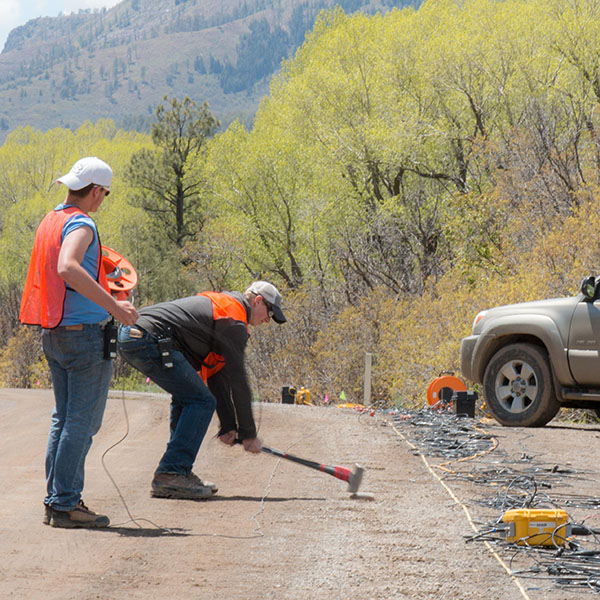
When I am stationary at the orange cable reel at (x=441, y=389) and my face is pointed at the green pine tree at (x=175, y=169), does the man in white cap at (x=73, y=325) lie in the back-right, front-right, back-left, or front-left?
back-left

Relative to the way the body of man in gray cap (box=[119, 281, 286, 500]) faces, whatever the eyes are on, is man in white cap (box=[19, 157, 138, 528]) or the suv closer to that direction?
the suv

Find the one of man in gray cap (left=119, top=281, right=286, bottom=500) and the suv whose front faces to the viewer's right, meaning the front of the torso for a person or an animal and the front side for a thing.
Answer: the man in gray cap

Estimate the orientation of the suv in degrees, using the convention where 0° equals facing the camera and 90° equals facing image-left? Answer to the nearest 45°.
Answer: approximately 90°

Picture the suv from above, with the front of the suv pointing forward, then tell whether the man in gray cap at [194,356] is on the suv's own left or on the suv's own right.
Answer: on the suv's own left

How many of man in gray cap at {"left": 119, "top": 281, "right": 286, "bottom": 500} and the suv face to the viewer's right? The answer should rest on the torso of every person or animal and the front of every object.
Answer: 1

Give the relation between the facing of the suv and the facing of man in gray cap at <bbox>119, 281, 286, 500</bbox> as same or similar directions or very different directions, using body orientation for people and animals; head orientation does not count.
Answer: very different directions

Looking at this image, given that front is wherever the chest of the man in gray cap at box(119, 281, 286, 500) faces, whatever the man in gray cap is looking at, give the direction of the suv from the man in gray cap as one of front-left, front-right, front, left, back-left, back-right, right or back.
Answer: front-left

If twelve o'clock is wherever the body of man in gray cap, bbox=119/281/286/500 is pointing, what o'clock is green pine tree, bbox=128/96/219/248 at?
The green pine tree is roughly at 9 o'clock from the man in gray cap.

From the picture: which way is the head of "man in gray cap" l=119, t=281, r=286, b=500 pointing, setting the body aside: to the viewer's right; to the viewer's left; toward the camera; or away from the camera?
to the viewer's right

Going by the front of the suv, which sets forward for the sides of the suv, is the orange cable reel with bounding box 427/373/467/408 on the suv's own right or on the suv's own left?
on the suv's own right

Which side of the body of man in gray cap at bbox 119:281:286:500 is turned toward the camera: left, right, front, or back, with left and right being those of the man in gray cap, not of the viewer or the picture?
right

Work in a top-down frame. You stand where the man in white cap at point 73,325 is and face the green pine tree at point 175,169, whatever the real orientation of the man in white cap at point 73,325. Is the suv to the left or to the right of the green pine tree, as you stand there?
right
